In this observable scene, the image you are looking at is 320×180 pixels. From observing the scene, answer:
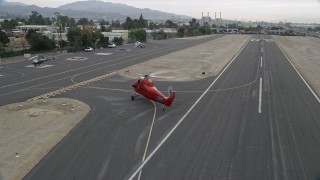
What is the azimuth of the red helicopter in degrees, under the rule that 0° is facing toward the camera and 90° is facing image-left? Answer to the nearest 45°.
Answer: approximately 135°
